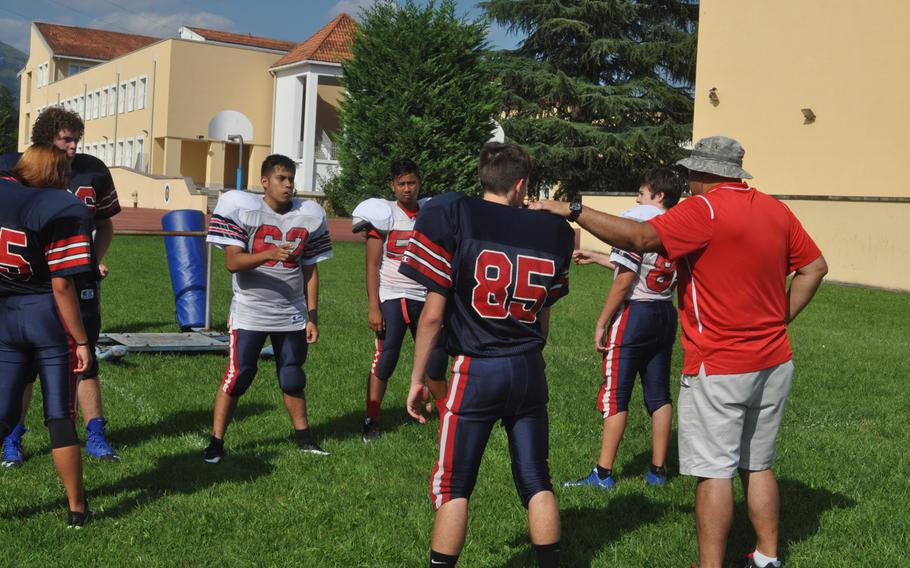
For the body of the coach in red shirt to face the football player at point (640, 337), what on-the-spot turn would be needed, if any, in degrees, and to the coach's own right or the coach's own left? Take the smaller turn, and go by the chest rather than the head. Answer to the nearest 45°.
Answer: approximately 45° to the coach's own right

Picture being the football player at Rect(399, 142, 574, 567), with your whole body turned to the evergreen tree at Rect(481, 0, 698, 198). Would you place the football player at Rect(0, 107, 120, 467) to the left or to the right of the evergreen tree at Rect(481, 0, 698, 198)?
left

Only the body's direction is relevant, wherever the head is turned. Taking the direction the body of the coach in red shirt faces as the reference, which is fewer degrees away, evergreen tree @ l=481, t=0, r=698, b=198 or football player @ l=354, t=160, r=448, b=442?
the football player

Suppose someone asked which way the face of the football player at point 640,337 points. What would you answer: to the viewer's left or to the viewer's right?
to the viewer's left

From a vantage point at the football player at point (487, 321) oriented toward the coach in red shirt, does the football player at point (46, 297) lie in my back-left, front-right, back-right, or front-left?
back-left

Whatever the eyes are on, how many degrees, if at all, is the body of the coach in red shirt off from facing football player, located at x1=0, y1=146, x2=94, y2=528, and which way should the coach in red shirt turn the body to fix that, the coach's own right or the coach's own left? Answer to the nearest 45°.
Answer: approximately 45° to the coach's own left

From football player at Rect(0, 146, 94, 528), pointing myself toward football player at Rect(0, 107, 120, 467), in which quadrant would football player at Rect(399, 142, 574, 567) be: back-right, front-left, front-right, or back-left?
back-right

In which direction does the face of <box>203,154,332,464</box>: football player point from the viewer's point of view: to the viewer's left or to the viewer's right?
to the viewer's right

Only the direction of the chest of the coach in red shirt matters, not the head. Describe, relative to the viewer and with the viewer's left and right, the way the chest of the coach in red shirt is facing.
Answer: facing away from the viewer and to the left of the viewer

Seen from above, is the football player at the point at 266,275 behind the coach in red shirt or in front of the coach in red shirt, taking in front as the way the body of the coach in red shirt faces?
in front

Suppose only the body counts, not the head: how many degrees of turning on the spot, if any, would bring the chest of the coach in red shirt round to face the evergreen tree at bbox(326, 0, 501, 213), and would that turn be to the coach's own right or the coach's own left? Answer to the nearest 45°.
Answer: approximately 45° to the coach's own right

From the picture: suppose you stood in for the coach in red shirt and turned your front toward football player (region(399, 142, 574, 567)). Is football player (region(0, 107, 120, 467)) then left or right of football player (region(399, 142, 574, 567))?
right

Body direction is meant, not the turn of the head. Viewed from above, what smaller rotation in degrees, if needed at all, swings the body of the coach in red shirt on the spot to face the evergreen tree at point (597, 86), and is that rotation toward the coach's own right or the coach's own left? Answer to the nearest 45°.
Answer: approximately 45° to the coach's own right

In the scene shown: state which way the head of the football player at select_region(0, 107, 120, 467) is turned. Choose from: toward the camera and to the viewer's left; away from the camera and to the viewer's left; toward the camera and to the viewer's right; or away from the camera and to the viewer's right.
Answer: toward the camera and to the viewer's right

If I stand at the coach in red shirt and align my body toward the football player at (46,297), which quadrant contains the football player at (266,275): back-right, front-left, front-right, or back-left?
front-right

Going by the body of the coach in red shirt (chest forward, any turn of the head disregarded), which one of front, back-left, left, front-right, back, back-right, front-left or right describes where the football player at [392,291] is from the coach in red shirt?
front
